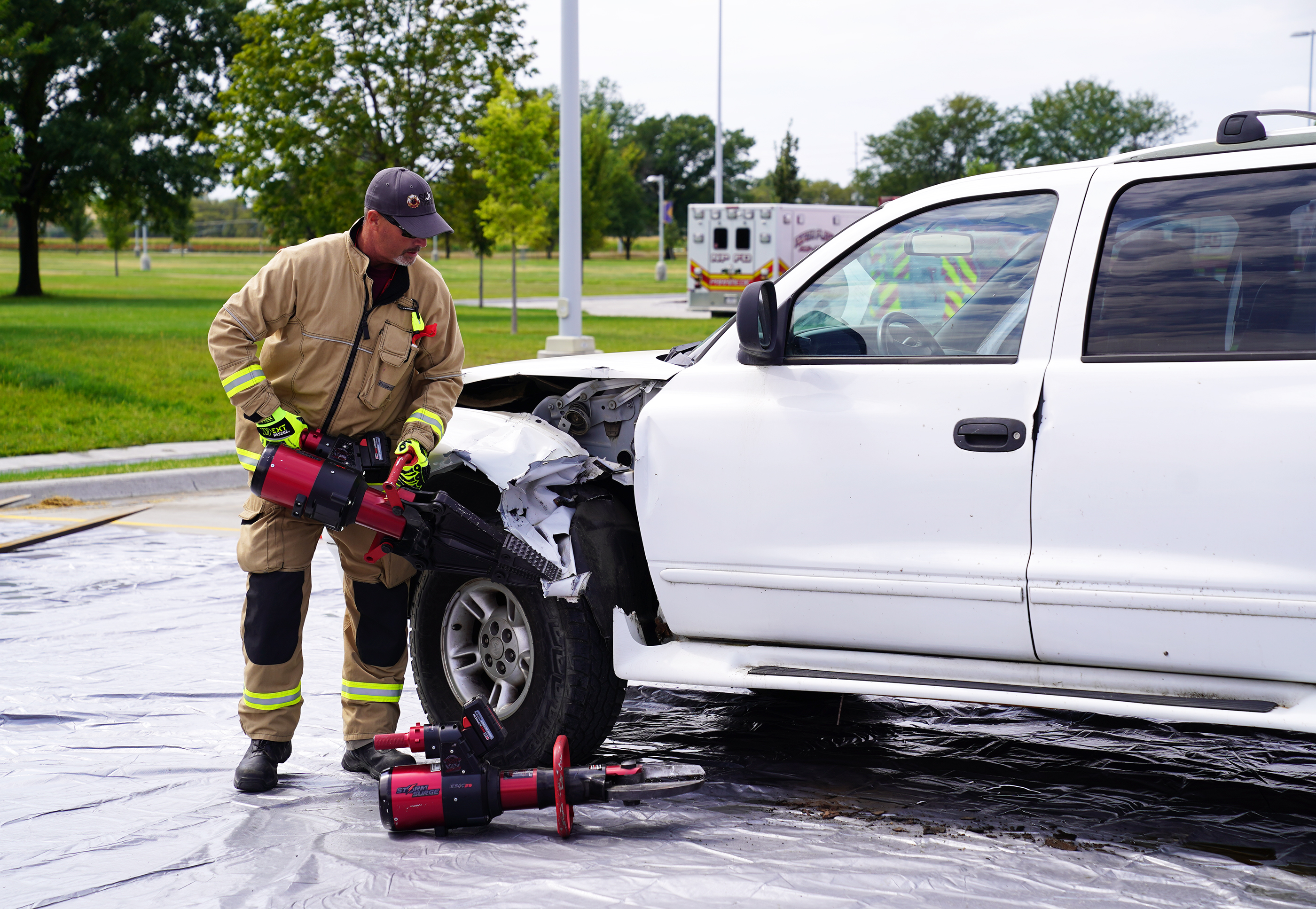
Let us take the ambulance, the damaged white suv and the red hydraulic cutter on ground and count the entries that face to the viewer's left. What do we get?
1

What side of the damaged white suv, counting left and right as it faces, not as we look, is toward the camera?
left

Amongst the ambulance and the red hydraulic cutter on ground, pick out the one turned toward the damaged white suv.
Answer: the red hydraulic cutter on ground

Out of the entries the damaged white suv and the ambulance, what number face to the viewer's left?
1

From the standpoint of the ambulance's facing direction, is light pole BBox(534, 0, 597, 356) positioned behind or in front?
behind

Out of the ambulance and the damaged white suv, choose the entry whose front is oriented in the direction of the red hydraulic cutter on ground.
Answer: the damaged white suv

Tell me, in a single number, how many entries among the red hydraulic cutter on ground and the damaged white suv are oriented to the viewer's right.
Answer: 1

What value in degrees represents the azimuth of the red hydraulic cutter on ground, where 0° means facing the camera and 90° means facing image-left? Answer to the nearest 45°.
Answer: approximately 270°

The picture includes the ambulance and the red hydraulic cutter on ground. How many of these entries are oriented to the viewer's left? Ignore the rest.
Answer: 0

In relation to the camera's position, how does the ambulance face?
facing away from the viewer and to the right of the viewer

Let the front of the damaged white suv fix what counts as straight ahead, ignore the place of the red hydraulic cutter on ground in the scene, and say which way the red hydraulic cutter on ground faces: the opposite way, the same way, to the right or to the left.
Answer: the opposite way

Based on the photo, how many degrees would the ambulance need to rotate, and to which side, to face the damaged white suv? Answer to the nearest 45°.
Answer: approximately 135° to its right

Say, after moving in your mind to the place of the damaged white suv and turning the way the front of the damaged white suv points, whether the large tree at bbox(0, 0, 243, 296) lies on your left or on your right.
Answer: on your right
